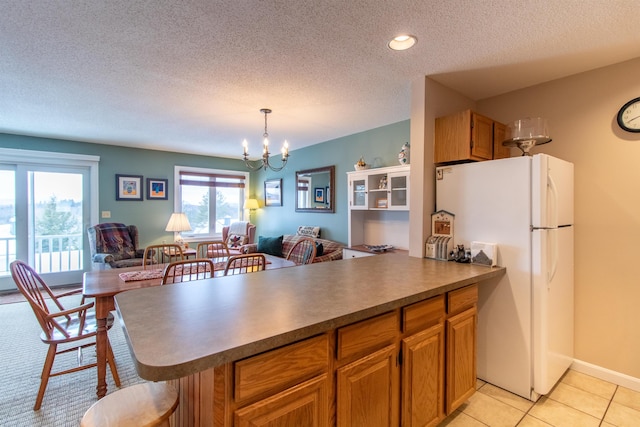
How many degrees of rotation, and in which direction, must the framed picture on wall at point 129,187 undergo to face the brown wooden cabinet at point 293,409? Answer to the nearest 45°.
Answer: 0° — it already faces it

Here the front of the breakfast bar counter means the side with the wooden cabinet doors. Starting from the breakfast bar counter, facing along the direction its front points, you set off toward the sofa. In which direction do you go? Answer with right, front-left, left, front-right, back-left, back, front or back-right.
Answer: back-left

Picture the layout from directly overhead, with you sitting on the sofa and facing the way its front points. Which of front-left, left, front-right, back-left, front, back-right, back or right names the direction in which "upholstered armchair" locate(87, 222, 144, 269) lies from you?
front-right

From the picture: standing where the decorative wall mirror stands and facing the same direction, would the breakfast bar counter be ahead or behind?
ahead

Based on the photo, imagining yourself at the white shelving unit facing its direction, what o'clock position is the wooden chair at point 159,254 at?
The wooden chair is roughly at 1 o'clock from the white shelving unit.

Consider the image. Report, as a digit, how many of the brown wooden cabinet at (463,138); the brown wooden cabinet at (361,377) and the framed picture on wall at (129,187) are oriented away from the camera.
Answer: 0

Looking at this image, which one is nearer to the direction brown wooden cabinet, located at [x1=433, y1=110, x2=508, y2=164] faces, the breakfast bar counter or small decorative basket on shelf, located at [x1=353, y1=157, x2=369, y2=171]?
the breakfast bar counter

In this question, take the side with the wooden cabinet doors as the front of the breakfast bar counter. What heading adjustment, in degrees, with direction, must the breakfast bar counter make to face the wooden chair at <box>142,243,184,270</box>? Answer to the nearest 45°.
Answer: approximately 180°

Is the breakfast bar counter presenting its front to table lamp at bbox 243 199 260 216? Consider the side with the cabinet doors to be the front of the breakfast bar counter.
no

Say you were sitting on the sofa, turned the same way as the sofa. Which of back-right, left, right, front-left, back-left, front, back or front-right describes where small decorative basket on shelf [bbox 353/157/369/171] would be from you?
left

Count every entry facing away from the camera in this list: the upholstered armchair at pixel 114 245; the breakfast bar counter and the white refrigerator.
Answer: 0

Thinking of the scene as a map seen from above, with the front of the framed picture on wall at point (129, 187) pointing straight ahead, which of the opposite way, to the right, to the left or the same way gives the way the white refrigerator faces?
the same way

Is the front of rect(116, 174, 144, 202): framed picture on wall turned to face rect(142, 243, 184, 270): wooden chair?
yes

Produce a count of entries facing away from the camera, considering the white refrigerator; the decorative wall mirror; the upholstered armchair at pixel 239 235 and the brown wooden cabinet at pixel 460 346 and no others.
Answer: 0

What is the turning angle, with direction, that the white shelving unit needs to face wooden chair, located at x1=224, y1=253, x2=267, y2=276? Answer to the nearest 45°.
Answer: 0° — it already faces it

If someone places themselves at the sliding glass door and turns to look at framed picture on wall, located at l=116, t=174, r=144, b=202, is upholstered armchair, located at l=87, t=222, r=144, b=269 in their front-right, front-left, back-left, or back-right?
front-right

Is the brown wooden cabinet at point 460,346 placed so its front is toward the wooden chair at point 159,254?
no
